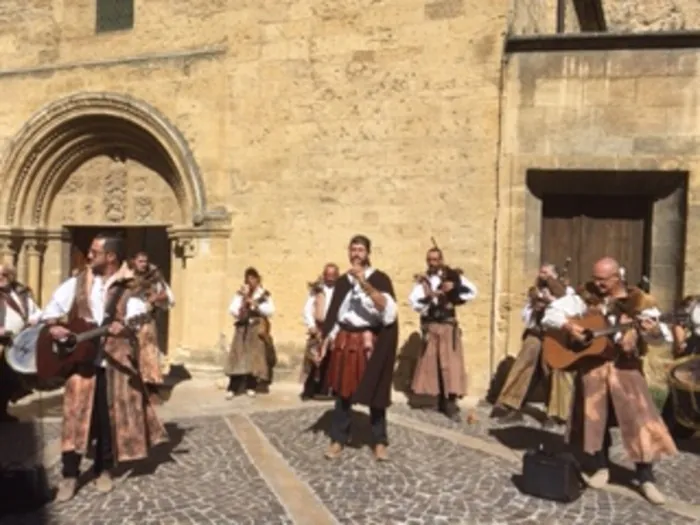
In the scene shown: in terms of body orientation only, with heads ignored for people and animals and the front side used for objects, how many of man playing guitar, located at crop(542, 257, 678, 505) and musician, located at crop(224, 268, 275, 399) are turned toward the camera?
2

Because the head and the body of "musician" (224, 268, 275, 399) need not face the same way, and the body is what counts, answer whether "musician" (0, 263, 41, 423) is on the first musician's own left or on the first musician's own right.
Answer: on the first musician's own right

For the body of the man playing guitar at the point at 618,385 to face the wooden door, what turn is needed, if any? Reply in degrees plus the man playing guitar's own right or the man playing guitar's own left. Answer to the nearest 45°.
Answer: approximately 180°

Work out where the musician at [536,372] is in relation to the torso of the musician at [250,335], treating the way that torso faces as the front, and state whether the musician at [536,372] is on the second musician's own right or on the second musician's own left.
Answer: on the second musician's own left

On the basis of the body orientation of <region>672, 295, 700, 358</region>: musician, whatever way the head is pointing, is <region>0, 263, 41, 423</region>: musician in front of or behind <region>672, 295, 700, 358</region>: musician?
in front

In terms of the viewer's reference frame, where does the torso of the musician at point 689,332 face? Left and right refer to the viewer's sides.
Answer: facing the viewer and to the left of the viewer

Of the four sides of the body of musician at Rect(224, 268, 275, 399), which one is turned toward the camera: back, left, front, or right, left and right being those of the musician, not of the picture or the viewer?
front

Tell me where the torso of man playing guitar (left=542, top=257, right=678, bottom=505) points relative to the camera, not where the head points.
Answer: toward the camera

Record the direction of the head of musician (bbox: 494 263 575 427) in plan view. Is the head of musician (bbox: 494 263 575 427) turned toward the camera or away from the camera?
toward the camera

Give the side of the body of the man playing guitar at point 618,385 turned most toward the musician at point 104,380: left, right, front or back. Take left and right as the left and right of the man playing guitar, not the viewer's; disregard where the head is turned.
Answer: right

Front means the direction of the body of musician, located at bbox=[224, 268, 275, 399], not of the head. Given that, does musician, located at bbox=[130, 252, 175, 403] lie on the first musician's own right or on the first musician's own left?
on the first musician's own right
